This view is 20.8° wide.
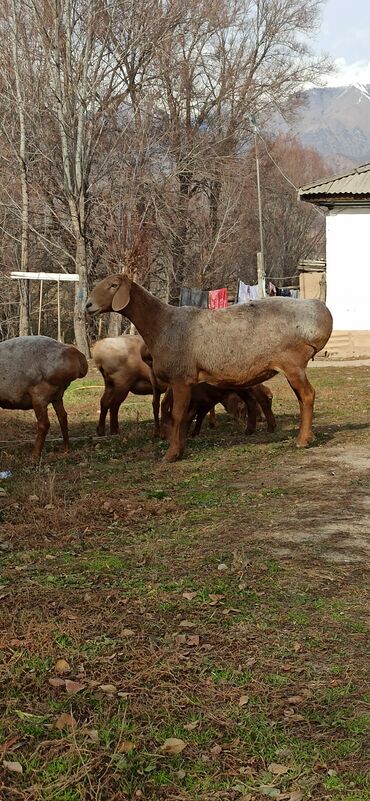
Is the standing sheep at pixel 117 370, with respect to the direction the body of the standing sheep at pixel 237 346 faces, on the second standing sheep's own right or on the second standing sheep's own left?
on the second standing sheep's own right

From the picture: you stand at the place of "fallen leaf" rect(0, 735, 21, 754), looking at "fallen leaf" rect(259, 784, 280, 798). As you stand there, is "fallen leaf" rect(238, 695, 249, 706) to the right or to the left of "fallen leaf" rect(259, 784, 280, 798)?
left

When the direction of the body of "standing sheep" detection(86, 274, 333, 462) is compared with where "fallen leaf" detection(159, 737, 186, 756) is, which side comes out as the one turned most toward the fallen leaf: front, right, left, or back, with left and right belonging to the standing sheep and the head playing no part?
left

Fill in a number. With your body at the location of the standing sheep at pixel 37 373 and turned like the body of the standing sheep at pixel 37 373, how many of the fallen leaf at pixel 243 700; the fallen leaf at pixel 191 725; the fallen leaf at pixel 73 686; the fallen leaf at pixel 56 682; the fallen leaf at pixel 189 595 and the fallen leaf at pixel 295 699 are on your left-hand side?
6

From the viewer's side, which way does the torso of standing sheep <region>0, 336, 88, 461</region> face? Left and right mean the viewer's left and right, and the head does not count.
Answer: facing to the left of the viewer

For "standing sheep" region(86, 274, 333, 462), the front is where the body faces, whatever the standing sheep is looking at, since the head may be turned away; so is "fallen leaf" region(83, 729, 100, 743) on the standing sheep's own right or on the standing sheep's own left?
on the standing sheep's own left

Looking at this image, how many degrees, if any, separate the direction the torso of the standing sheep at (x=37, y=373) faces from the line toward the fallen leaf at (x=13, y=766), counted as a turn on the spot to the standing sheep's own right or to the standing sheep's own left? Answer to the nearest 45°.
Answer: approximately 90° to the standing sheep's own left

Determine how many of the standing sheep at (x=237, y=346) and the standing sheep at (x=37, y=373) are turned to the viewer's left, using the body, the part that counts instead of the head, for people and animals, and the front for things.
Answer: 2

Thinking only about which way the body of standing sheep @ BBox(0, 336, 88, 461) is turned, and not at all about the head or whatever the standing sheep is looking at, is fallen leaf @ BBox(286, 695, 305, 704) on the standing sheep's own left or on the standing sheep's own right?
on the standing sheep's own left

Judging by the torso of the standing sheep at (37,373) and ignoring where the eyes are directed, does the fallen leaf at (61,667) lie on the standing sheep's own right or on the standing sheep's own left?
on the standing sheep's own left

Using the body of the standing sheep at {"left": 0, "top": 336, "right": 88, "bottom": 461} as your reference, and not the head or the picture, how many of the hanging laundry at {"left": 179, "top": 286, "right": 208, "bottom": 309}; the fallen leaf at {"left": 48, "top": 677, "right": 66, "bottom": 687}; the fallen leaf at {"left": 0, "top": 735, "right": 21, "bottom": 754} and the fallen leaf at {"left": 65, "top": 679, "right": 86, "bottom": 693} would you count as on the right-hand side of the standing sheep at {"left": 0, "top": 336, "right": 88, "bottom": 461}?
1

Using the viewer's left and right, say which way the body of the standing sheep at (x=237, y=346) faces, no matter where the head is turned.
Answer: facing to the left of the viewer
